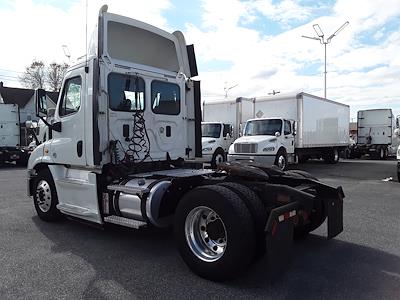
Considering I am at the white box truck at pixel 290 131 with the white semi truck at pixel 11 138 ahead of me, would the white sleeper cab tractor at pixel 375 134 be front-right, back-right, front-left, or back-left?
back-right

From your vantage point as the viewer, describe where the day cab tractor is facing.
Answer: facing away from the viewer and to the left of the viewer

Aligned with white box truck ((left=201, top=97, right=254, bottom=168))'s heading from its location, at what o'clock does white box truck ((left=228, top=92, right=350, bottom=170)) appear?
white box truck ((left=228, top=92, right=350, bottom=170)) is roughly at 8 o'clock from white box truck ((left=201, top=97, right=254, bottom=168)).

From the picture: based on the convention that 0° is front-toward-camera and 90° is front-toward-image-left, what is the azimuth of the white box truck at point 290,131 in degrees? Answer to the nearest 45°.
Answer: approximately 45°

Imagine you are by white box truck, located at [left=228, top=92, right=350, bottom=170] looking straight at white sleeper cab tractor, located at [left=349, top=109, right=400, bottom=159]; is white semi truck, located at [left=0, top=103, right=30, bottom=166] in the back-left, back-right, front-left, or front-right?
back-left

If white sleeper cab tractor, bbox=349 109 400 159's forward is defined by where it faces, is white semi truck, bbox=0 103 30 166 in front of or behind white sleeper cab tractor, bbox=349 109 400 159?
behind

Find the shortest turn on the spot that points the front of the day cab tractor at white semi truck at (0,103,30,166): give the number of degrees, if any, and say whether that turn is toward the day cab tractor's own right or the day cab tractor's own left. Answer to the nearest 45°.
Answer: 0° — it already faces it
